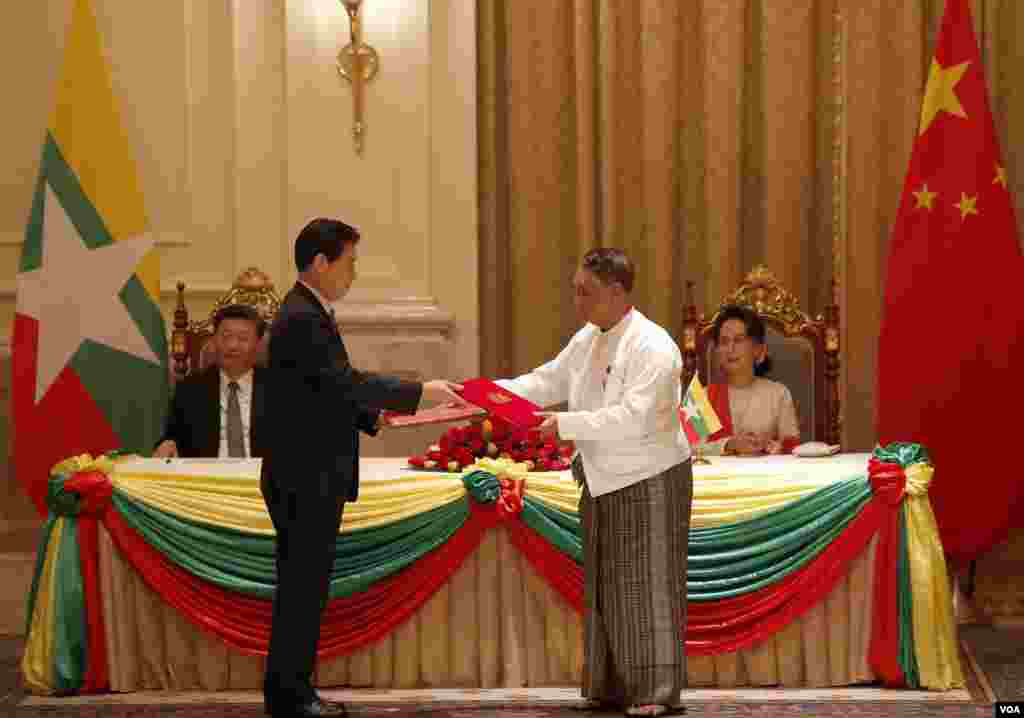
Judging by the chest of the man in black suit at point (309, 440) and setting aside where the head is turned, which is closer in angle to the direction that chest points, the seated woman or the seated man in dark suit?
the seated woman

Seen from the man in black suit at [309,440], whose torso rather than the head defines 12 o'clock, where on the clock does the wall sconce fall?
The wall sconce is roughly at 9 o'clock from the man in black suit.

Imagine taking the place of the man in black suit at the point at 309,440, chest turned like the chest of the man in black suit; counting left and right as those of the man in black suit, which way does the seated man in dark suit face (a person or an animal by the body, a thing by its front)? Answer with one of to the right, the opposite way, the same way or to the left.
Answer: to the right

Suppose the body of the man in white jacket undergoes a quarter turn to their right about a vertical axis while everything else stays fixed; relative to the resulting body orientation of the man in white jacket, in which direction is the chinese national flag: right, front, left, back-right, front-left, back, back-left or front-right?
right

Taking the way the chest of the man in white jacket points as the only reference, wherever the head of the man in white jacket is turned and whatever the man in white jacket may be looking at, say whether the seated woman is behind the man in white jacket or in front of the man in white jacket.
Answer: behind

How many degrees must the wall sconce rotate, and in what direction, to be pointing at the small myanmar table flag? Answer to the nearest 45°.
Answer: approximately 45° to its left

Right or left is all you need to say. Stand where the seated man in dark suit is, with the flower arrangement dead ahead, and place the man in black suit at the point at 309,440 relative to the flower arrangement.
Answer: right

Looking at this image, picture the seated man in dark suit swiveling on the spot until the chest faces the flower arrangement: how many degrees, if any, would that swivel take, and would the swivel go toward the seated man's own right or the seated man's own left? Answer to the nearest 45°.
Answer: approximately 45° to the seated man's own left

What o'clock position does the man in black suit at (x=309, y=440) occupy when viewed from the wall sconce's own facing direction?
The man in black suit is roughly at 12 o'clock from the wall sconce.

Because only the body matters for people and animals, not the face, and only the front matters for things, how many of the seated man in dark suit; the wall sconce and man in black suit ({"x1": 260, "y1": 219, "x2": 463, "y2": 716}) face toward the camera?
2

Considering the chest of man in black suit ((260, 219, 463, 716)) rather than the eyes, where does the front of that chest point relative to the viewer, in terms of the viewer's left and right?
facing to the right of the viewer

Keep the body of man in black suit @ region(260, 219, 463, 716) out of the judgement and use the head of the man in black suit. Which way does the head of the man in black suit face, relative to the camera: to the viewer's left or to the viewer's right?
to the viewer's right

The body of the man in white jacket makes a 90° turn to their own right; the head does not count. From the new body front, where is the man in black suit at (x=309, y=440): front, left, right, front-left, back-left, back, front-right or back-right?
front-left
